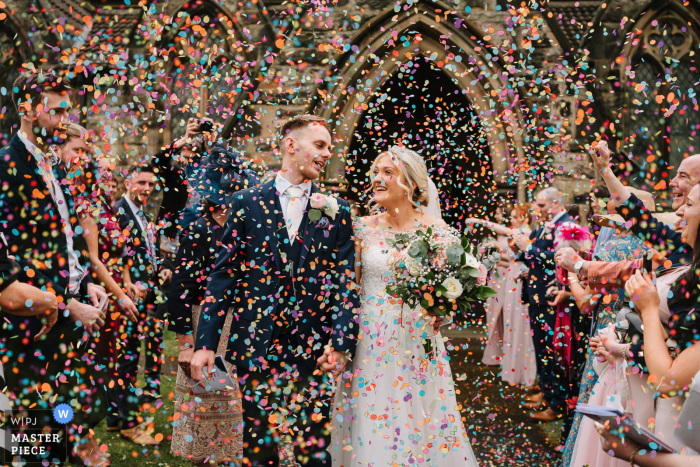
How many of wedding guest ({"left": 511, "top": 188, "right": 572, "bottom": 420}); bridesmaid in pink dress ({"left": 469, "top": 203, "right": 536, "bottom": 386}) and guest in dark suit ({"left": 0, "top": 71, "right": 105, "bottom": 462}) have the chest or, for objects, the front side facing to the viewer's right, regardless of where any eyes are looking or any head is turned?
1

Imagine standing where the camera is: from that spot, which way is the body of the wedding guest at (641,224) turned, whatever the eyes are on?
to the viewer's left

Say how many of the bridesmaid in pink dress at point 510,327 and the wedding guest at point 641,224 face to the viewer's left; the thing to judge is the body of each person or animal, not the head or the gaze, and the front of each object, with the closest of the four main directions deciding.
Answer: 2

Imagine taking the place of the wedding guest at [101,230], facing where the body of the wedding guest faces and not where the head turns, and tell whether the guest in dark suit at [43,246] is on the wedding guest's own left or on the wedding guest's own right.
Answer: on the wedding guest's own right

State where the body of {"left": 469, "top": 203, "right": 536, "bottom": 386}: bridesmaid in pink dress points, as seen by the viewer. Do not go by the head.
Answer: to the viewer's left

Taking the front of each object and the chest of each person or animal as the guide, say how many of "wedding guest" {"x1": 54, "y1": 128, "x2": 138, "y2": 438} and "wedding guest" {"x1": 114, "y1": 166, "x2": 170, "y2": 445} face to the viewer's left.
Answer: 0

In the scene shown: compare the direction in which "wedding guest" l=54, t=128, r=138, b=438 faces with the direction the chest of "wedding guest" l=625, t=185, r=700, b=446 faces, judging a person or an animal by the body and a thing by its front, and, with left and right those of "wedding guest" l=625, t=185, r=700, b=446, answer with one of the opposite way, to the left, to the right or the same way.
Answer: the opposite way

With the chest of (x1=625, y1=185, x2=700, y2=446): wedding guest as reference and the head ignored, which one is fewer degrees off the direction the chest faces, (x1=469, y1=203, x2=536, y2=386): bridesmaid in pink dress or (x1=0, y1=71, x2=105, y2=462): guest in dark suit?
the guest in dark suit

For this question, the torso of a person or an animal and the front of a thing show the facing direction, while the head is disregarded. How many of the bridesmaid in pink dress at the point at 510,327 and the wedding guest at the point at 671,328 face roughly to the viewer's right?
0

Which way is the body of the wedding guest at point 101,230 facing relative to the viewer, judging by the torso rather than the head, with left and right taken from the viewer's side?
facing the viewer and to the right of the viewer

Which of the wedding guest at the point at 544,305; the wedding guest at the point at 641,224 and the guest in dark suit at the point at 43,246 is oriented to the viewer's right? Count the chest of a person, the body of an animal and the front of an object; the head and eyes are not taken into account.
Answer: the guest in dark suit

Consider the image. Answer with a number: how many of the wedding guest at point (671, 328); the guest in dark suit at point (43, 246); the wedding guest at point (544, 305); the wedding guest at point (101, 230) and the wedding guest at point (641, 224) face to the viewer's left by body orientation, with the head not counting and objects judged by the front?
3

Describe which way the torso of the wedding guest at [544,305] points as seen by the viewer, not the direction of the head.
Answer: to the viewer's left

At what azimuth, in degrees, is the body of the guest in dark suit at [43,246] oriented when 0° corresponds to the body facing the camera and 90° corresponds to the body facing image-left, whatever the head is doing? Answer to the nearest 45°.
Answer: approximately 270°

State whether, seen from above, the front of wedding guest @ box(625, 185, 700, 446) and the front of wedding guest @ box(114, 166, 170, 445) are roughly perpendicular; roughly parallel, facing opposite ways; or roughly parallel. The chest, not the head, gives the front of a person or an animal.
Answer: roughly parallel, facing opposite ways

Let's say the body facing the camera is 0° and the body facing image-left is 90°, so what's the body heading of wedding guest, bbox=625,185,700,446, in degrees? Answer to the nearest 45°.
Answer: approximately 90°
